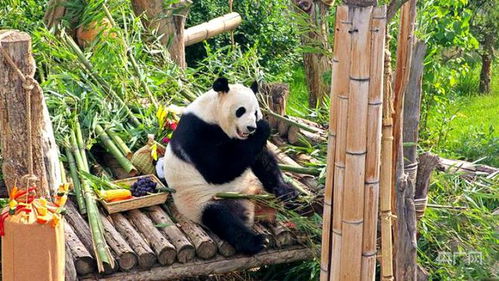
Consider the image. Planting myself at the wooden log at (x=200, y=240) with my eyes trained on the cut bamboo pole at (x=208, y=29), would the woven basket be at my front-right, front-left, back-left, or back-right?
front-left

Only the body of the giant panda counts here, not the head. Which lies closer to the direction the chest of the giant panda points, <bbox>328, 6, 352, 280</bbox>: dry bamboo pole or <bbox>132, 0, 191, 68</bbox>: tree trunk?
the dry bamboo pole

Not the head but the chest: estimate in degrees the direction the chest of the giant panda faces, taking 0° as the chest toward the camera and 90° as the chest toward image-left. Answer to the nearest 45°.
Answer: approximately 315°

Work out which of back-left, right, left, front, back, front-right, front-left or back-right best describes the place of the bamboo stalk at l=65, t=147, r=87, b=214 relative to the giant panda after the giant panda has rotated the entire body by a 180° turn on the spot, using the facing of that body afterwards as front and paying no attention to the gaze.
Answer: front-left

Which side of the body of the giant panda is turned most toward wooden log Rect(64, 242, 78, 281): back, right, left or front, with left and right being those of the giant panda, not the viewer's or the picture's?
right

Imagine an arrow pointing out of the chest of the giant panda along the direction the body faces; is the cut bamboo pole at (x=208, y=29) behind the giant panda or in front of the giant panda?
behind

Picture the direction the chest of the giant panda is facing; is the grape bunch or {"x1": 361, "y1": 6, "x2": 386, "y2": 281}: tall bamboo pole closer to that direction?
the tall bamboo pole

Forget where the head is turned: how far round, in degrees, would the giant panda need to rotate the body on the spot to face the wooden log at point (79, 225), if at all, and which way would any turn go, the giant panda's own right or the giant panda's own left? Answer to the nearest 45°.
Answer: approximately 135° to the giant panda's own right

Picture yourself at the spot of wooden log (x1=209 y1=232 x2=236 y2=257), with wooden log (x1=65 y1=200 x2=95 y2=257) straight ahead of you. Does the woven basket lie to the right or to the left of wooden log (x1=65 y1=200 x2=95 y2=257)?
right

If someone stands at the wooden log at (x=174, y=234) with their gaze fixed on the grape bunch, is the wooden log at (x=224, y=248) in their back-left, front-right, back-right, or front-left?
back-right

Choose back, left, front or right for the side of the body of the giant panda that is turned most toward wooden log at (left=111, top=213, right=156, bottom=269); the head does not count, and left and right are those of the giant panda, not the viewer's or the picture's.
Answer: right

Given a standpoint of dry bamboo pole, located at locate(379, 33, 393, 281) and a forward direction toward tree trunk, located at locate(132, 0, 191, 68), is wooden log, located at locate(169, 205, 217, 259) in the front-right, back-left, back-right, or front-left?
front-left

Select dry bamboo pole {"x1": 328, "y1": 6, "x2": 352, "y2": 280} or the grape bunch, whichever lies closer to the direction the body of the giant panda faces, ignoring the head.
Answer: the dry bamboo pole
